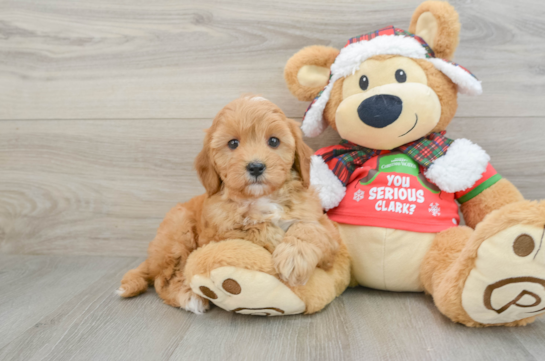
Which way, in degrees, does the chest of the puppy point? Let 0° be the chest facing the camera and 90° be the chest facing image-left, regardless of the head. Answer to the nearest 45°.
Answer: approximately 315°

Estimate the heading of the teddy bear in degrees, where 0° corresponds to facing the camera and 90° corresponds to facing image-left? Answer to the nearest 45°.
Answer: approximately 0°
